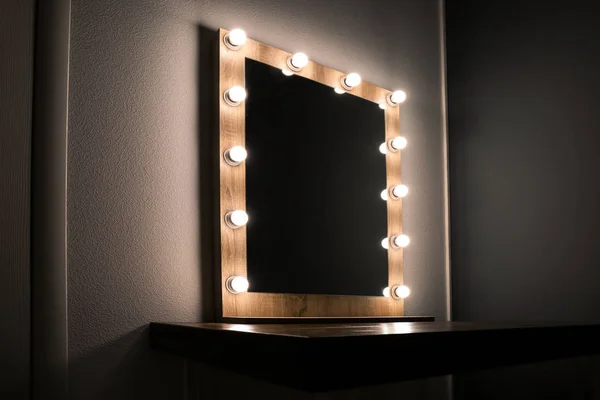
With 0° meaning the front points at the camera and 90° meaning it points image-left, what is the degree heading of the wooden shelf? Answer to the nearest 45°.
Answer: approximately 315°

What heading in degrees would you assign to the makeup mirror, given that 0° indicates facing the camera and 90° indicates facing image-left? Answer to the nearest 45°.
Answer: approximately 315°
